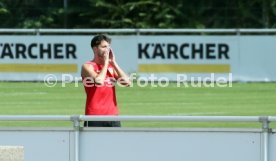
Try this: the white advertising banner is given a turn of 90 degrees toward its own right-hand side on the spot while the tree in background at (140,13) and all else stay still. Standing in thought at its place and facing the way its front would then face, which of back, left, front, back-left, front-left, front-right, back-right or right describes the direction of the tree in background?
right

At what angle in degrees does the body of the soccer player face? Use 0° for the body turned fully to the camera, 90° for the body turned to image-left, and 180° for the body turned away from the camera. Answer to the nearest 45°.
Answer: approximately 315°

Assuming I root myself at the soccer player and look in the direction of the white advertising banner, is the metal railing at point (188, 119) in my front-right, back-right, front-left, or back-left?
back-right

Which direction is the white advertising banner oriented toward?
toward the camera

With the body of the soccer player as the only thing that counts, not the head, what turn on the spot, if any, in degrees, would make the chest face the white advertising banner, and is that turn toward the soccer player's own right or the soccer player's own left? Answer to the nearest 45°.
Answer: approximately 135° to the soccer player's own left

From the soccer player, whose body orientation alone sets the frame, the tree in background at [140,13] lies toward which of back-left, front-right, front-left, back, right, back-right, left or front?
back-left

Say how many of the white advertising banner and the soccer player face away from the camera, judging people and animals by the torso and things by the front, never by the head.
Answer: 0

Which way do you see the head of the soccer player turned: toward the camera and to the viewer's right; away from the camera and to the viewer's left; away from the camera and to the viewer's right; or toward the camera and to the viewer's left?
toward the camera and to the viewer's right

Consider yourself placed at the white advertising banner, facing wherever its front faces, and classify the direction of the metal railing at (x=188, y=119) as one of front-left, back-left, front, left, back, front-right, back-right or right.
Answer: front

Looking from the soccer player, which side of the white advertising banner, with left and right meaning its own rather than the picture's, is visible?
front
